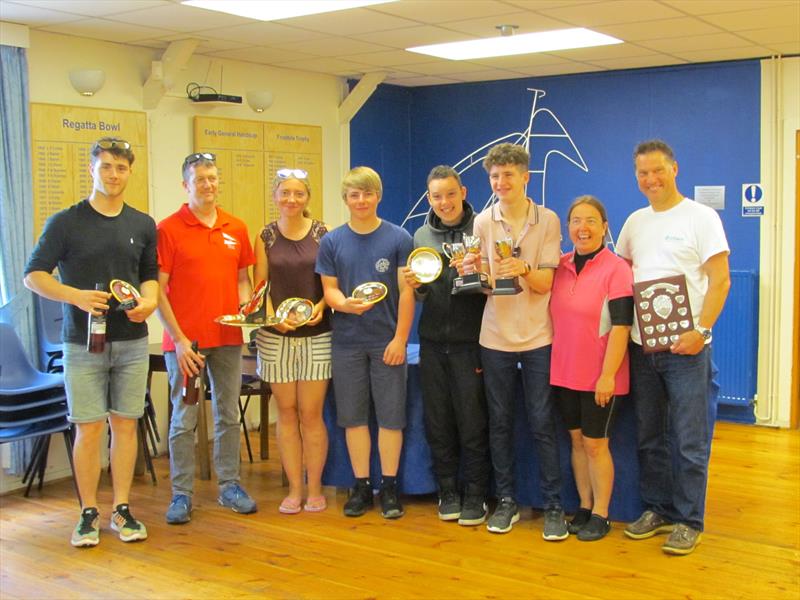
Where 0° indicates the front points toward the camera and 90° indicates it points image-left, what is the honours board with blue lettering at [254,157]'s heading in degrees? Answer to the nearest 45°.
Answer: approximately 315°

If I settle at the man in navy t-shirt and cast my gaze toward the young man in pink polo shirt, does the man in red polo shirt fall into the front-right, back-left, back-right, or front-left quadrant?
back-right

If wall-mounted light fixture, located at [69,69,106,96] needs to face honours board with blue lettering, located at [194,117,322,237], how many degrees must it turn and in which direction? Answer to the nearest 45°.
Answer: approximately 135° to its left

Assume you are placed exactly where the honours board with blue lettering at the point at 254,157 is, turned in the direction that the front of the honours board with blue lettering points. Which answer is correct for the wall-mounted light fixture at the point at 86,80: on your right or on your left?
on your right

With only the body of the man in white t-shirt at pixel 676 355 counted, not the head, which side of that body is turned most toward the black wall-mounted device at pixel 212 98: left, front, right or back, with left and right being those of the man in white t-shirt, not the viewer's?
right

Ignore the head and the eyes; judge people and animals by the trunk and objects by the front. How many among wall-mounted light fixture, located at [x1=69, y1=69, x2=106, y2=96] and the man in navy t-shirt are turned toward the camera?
2
